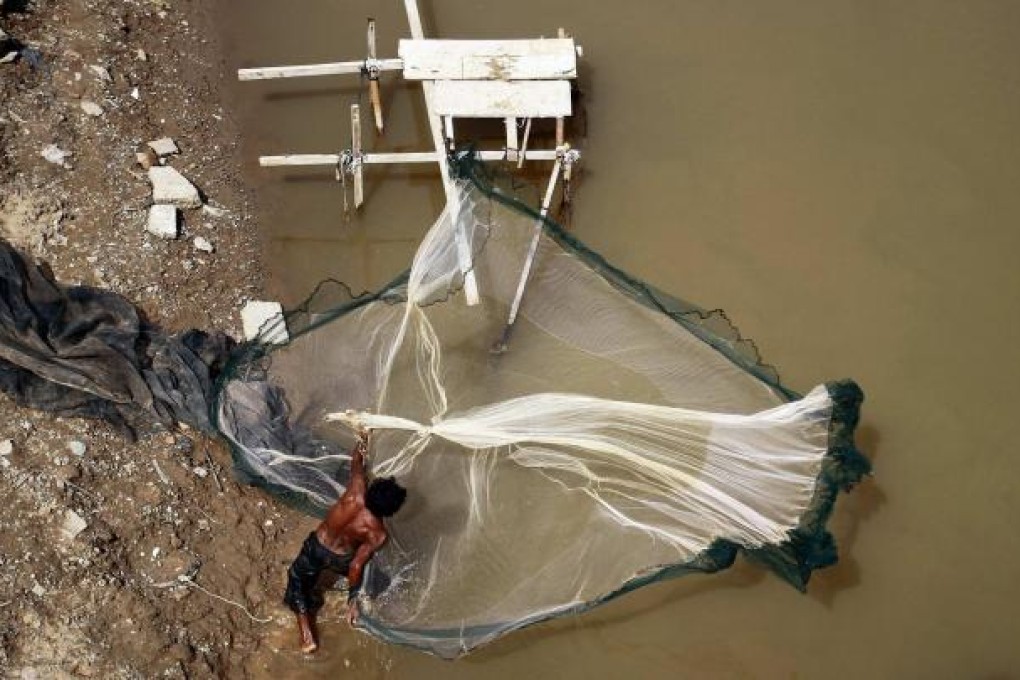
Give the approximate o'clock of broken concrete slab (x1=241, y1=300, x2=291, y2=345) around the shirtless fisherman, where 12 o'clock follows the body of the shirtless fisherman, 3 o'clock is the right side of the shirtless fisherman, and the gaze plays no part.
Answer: The broken concrete slab is roughly at 10 o'clock from the shirtless fisherman.

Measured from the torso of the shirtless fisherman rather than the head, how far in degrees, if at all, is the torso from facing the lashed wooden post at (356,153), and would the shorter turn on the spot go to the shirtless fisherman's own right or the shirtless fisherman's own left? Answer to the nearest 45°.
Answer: approximately 45° to the shirtless fisherman's own left

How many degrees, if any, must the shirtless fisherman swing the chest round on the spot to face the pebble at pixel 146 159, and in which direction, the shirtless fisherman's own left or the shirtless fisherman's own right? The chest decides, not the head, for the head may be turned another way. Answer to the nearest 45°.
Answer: approximately 45° to the shirtless fisherman's own left

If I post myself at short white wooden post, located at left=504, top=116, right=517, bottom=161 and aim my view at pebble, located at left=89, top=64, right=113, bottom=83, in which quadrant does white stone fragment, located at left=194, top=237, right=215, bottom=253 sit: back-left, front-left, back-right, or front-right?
front-left

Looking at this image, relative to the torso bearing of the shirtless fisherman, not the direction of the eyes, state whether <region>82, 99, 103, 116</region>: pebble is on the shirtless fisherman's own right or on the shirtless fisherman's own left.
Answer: on the shirtless fisherman's own left

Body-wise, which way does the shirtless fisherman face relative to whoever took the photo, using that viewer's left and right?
facing away from the viewer and to the right of the viewer

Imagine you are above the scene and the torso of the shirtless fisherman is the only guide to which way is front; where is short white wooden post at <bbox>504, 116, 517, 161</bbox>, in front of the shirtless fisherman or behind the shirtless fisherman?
in front

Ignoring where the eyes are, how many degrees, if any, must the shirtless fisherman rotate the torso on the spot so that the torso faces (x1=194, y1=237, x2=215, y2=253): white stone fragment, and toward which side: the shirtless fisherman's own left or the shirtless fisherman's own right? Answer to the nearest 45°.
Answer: approximately 45° to the shirtless fisherman's own left

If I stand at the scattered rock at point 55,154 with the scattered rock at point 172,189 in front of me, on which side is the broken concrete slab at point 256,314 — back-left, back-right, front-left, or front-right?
front-right

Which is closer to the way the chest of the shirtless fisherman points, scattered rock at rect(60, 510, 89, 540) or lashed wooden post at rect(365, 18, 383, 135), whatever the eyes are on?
the lashed wooden post

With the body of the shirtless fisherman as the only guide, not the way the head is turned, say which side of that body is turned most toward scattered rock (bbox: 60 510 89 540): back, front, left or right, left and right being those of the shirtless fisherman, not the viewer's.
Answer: left

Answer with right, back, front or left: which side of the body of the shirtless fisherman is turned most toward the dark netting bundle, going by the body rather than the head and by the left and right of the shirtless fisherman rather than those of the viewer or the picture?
left

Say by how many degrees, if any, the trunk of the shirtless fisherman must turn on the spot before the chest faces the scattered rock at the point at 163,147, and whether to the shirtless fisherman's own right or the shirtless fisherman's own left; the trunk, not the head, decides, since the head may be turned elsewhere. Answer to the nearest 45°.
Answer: approximately 45° to the shirtless fisherman's own left

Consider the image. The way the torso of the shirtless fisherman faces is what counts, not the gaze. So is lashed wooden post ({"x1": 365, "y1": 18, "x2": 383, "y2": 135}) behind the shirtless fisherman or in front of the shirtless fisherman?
in front

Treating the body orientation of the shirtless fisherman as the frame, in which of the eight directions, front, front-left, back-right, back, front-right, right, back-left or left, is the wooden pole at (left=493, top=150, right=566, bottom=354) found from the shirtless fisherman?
front
